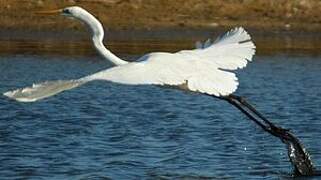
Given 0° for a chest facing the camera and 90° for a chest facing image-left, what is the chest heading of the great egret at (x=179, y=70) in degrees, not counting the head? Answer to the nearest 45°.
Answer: approximately 90°
